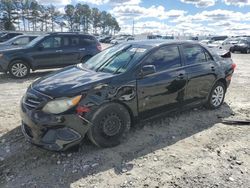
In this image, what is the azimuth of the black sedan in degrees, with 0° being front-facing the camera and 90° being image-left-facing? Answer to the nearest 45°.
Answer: approximately 45°

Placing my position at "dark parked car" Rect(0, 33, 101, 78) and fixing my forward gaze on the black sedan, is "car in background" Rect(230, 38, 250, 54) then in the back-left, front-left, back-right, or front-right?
back-left

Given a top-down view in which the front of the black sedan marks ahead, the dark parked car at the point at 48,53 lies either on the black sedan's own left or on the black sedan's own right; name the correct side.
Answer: on the black sedan's own right

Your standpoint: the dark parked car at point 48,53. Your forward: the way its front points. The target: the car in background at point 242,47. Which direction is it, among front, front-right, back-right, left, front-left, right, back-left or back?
back-right

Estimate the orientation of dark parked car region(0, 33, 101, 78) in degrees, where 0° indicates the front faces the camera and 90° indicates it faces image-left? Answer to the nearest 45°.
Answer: approximately 90°

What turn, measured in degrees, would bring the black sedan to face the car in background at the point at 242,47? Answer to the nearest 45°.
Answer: approximately 180°

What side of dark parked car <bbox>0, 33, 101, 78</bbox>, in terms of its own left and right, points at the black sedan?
left
